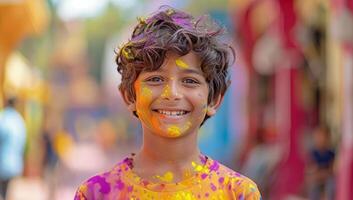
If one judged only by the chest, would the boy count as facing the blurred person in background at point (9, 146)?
no

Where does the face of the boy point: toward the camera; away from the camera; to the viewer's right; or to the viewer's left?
toward the camera

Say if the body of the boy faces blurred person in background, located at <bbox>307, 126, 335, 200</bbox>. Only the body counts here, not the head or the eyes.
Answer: no

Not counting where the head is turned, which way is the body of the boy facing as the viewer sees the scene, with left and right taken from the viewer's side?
facing the viewer
